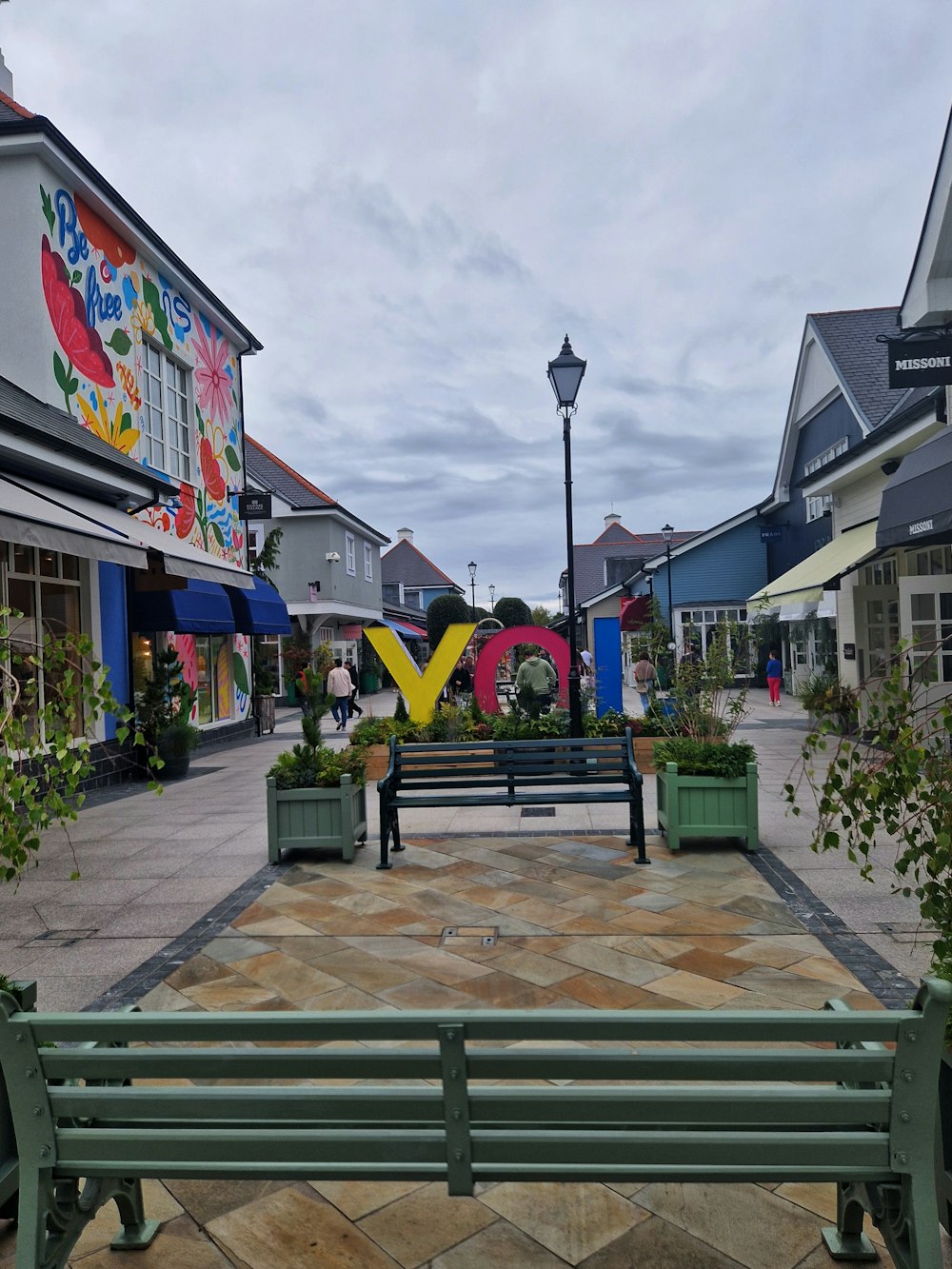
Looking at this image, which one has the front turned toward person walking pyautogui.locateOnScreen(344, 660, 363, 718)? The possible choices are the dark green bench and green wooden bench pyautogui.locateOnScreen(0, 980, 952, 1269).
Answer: the green wooden bench

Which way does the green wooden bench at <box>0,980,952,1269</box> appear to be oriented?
away from the camera

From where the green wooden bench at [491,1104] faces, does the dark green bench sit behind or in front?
in front

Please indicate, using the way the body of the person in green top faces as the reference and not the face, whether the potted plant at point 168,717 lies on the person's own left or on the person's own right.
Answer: on the person's own left

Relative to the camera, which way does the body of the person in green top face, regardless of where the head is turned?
away from the camera

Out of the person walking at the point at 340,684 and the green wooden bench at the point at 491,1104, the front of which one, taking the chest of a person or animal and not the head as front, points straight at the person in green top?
the green wooden bench

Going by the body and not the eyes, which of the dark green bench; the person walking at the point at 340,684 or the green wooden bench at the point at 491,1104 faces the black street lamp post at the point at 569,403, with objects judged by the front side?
the green wooden bench

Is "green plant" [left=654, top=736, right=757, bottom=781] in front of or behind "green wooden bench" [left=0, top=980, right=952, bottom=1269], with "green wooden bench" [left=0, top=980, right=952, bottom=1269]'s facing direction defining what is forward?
in front
